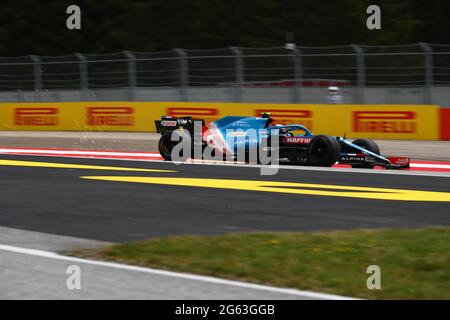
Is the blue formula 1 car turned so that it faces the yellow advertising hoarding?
no

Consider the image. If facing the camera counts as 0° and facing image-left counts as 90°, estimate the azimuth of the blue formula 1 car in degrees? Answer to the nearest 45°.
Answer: approximately 315°
